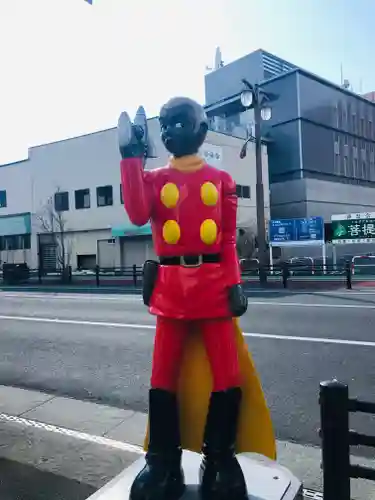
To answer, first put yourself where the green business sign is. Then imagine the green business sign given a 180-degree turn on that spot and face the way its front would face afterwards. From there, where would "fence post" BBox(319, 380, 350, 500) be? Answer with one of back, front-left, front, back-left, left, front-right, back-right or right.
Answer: back

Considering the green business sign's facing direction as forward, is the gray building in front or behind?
behind

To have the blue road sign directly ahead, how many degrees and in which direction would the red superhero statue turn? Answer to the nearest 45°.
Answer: approximately 180°

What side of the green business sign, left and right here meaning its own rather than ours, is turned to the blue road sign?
right

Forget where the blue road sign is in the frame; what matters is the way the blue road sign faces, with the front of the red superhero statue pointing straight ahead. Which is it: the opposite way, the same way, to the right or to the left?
the same way

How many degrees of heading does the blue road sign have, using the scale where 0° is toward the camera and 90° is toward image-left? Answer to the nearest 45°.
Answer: approximately 0°

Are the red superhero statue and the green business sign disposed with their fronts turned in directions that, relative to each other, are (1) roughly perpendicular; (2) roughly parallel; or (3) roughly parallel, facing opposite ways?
roughly parallel

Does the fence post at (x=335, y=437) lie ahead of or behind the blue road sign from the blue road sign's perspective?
ahead

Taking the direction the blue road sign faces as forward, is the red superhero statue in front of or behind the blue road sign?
in front

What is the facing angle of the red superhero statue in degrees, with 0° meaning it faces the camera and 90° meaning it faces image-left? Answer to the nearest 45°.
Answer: approximately 0°

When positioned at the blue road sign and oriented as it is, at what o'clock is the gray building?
The gray building is roughly at 6 o'clock from the blue road sign.

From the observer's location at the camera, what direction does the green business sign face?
facing the viewer
